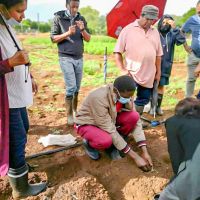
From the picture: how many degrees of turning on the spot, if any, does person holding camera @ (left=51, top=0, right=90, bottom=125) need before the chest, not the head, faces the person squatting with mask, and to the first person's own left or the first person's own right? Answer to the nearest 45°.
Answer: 0° — they already face them

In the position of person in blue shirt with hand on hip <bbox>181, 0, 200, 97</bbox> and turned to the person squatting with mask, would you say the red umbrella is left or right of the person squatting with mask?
right

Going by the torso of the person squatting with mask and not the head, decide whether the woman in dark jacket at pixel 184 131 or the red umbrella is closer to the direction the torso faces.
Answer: the woman in dark jacket

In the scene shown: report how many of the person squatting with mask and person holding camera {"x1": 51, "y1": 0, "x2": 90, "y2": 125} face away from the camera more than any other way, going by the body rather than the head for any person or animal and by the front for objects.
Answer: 0

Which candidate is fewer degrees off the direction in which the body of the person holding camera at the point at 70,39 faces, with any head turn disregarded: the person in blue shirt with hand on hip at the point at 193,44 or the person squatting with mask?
the person squatting with mask

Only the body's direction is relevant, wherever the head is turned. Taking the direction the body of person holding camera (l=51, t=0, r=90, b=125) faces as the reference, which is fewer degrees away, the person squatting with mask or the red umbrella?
the person squatting with mask

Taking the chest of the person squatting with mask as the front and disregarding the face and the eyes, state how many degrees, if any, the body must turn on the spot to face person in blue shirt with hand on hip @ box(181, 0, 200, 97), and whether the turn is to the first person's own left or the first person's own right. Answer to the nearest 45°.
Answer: approximately 90° to the first person's own left

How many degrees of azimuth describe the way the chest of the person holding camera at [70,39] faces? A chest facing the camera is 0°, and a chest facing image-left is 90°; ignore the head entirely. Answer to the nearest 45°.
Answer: approximately 0°

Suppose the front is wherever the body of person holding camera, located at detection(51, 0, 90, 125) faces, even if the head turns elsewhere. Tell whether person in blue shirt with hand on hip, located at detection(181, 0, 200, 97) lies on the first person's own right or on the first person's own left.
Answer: on the first person's own left
